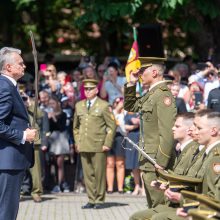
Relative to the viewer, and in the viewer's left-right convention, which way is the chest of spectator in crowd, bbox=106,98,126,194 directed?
facing the viewer

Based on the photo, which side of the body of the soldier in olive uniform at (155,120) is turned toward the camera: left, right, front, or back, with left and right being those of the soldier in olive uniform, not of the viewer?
left

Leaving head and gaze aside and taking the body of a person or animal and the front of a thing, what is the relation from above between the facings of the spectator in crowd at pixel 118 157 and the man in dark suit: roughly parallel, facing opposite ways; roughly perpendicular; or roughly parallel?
roughly perpendicular

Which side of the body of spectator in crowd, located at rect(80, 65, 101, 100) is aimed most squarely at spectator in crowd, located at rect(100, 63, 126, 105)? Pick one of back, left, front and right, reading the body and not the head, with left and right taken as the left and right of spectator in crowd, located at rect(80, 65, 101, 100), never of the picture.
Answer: left

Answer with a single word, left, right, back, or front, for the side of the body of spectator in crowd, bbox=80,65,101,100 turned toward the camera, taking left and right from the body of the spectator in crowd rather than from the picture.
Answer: front

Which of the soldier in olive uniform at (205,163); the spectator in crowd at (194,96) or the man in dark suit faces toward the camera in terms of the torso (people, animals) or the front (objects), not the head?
the spectator in crowd

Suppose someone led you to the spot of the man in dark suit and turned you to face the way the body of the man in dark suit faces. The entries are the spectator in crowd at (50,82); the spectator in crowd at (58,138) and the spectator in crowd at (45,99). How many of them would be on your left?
3

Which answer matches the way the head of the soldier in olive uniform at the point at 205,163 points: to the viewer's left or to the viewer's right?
to the viewer's left

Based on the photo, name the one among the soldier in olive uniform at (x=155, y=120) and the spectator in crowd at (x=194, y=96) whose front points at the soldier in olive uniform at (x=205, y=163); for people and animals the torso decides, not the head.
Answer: the spectator in crowd

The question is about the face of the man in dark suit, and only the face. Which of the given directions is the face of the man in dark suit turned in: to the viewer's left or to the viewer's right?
to the viewer's right

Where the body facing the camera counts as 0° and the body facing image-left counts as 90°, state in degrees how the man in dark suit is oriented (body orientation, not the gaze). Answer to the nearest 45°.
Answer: approximately 270°

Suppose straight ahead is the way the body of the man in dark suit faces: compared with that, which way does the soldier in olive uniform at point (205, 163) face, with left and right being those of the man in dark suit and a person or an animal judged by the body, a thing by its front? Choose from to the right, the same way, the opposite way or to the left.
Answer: the opposite way

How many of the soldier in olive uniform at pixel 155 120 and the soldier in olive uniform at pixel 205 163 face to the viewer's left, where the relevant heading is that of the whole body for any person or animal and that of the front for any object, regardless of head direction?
2

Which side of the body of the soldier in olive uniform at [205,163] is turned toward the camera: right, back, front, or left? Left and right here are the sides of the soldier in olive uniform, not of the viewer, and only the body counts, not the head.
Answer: left
